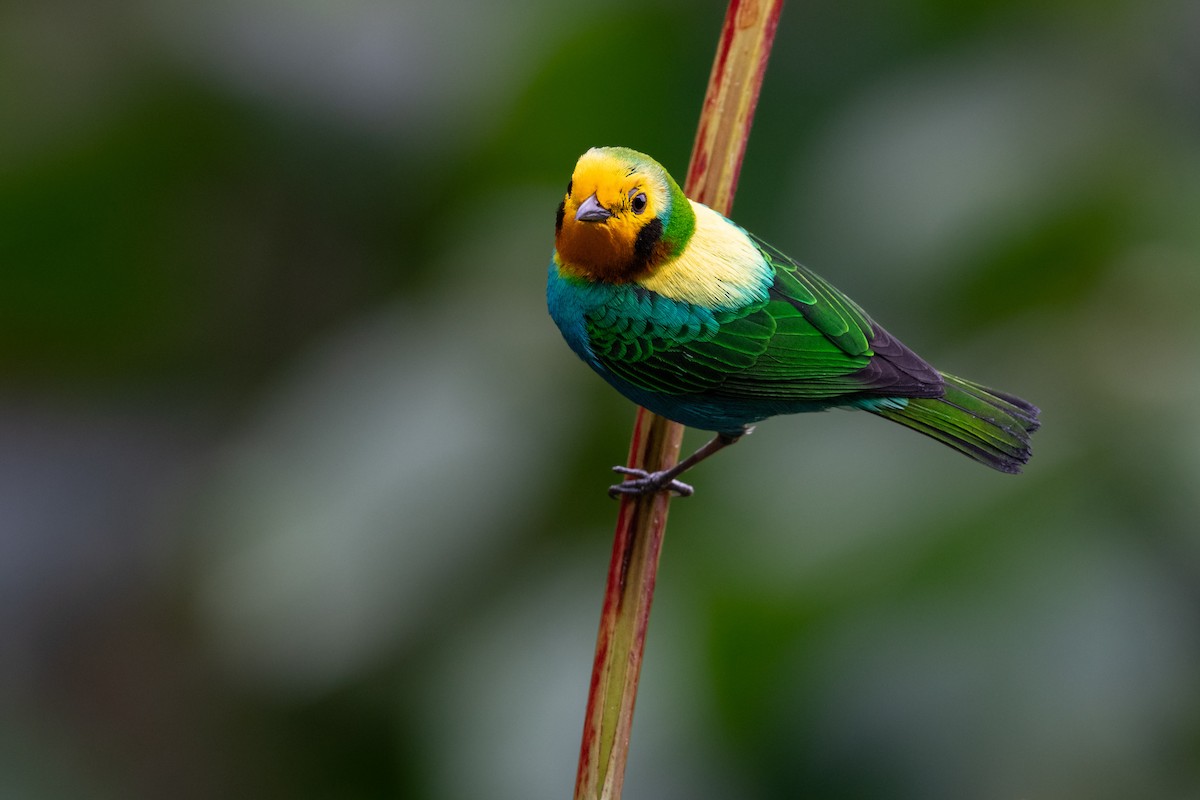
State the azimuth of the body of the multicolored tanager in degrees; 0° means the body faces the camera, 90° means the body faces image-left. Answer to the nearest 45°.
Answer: approximately 90°
